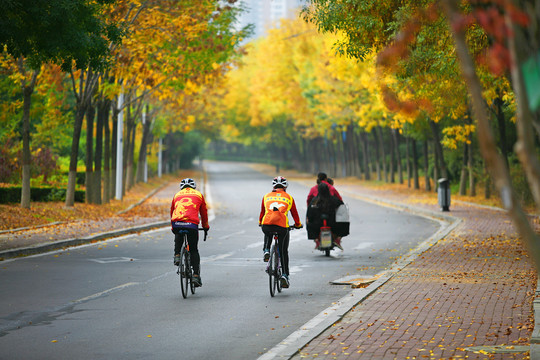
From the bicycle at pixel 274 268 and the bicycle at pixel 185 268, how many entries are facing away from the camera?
2

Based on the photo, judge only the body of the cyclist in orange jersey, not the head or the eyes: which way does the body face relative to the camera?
away from the camera

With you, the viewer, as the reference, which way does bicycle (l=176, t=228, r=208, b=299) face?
facing away from the viewer

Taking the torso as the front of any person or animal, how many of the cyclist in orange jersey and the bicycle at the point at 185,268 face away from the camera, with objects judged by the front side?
2

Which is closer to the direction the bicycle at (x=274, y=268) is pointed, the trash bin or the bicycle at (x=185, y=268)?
the trash bin

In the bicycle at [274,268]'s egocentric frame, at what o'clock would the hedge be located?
The hedge is roughly at 11 o'clock from the bicycle.

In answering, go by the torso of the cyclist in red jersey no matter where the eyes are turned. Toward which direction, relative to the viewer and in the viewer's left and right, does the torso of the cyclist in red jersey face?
facing away from the viewer

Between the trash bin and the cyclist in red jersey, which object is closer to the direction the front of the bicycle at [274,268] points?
the trash bin

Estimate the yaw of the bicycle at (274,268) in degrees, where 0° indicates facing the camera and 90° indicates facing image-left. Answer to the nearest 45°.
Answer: approximately 180°

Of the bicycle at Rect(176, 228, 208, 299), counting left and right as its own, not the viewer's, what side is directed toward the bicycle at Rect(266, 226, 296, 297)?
right
